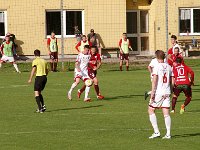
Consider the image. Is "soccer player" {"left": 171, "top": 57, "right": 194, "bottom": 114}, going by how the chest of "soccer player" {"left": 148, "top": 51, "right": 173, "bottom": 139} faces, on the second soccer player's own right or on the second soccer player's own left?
on the second soccer player's own right

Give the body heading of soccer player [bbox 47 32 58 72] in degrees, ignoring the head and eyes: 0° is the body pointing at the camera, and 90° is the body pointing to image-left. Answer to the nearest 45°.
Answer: approximately 315°

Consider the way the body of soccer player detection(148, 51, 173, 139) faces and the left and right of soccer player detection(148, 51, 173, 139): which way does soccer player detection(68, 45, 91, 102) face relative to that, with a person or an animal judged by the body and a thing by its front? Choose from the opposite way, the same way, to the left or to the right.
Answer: the opposite way
